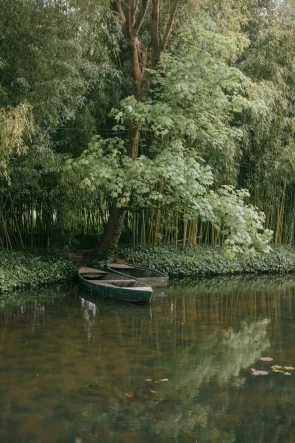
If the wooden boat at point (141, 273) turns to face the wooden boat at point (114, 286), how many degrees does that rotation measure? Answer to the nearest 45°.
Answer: approximately 90° to its right

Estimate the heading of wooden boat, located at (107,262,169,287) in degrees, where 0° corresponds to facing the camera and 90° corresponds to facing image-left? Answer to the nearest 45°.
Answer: approximately 315°
